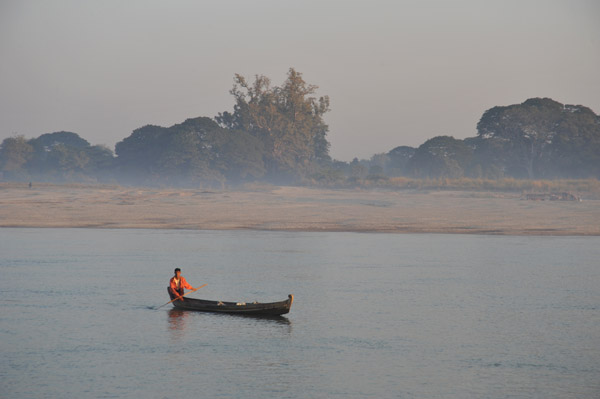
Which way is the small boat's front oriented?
to the viewer's right
